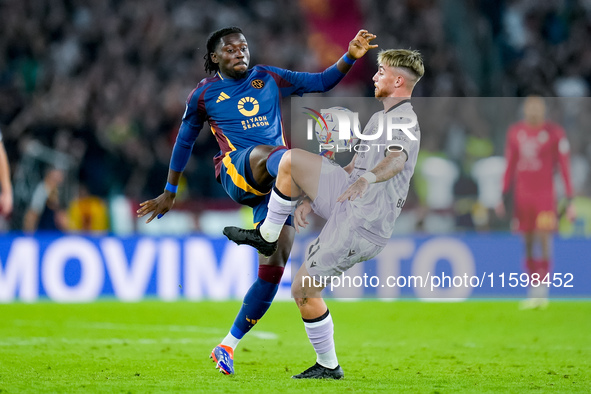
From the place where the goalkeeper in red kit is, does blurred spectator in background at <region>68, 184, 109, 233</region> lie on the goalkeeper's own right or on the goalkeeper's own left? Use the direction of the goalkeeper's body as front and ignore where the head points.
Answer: on the goalkeeper's own right

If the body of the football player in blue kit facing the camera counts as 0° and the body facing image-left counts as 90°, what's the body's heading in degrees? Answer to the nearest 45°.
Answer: approximately 315°

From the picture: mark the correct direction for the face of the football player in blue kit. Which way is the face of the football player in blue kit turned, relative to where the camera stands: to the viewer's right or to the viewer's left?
to the viewer's right

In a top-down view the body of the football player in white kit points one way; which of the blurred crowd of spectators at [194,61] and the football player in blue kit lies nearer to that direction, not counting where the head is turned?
the football player in blue kit

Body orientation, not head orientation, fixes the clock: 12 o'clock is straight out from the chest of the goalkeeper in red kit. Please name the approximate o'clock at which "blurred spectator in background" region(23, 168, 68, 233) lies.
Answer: The blurred spectator in background is roughly at 3 o'clock from the goalkeeper in red kit.

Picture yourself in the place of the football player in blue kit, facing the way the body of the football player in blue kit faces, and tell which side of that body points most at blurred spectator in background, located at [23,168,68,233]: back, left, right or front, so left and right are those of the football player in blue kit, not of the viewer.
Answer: back

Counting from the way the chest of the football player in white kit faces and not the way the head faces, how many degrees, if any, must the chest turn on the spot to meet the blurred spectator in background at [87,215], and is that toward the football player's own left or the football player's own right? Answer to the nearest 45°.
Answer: approximately 45° to the football player's own right

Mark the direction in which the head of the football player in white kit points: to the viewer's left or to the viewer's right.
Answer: to the viewer's left

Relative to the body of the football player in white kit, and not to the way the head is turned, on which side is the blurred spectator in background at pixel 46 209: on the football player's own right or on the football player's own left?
on the football player's own right

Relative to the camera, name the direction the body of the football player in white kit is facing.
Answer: to the viewer's left

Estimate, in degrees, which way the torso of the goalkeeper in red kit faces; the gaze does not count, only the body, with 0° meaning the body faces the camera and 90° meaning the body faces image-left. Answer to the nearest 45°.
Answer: approximately 0°
